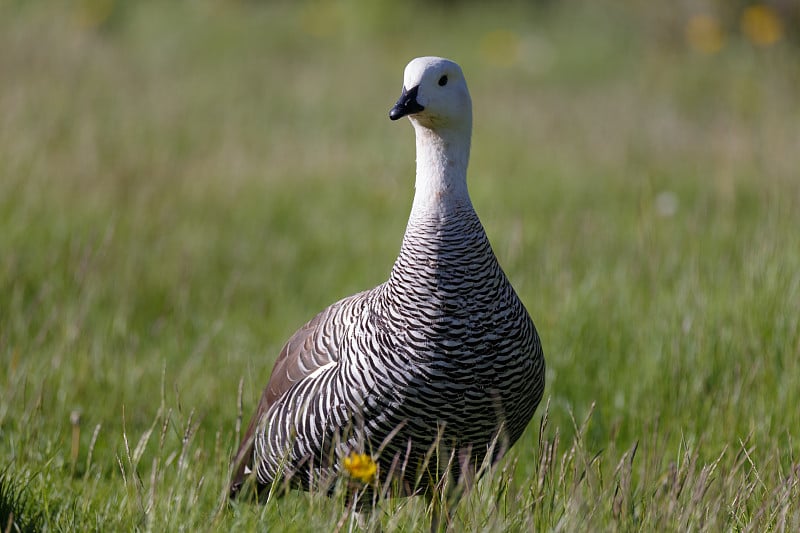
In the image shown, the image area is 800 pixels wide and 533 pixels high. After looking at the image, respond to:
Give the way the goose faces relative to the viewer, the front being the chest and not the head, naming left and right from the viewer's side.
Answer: facing the viewer and to the right of the viewer
